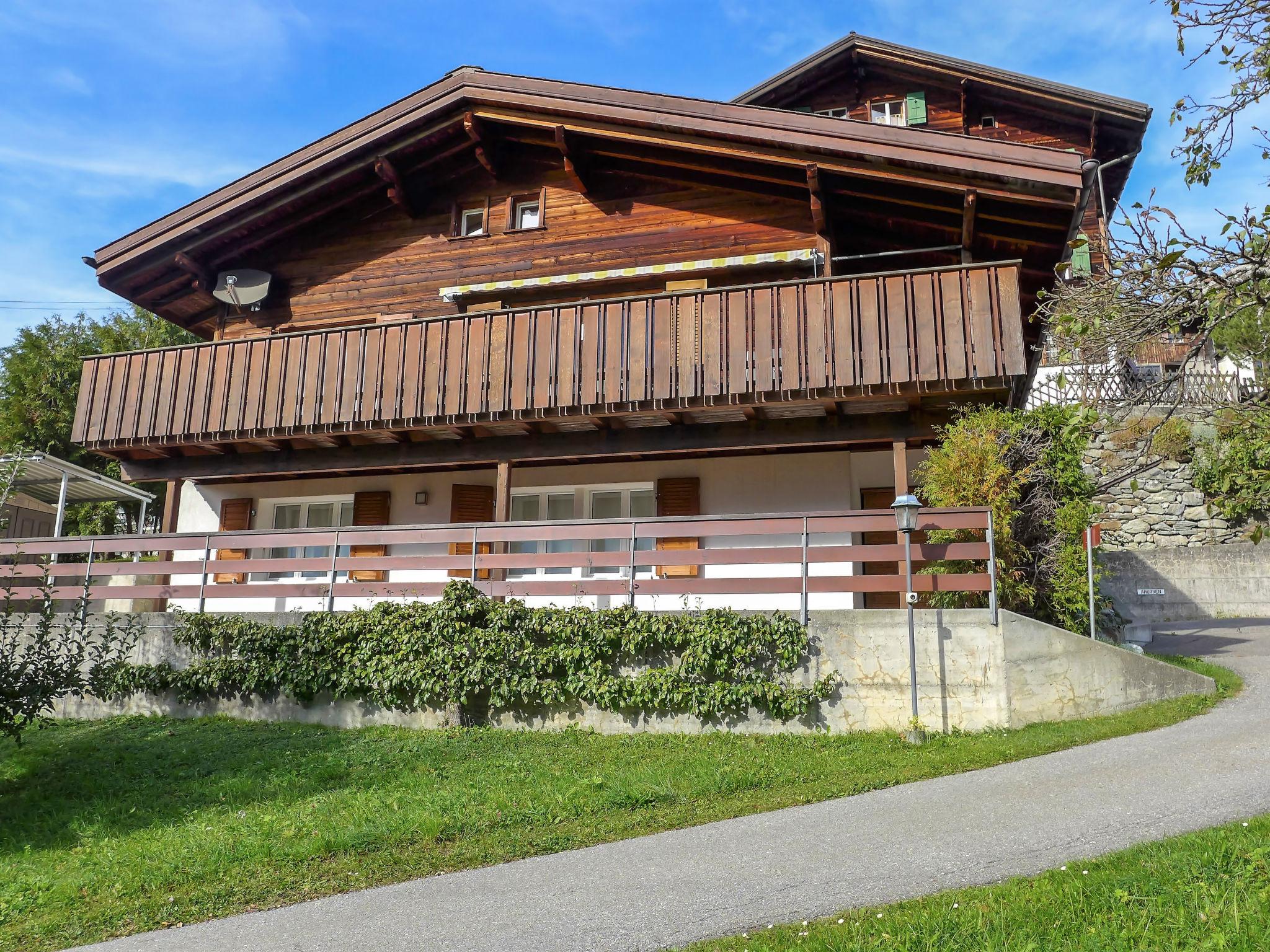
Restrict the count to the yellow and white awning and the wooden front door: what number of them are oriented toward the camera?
2

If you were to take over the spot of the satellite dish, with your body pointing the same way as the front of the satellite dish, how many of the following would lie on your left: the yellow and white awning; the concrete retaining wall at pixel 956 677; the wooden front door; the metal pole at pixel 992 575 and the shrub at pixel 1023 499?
5

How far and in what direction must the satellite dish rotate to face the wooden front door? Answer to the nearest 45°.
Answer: approximately 90° to its left

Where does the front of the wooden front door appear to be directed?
toward the camera

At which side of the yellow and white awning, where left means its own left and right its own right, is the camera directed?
front

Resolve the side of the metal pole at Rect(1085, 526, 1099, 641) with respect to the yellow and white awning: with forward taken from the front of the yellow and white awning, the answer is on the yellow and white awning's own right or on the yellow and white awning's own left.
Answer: on the yellow and white awning's own left

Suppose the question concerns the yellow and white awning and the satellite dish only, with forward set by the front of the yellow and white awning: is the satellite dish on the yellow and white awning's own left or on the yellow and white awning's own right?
on the yellow and white awning's own right

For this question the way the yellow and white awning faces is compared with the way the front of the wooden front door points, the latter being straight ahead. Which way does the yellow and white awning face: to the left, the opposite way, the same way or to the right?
the same way

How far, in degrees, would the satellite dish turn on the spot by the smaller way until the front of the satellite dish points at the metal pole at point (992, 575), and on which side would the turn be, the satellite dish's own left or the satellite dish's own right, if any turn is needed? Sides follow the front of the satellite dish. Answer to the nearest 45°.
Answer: approximately 90° to the satellite dish's own left

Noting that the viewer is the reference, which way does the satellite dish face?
facing the viewer and to the left of the viewer

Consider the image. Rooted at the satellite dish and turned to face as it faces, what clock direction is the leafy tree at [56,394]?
The leafy tree is roughly at 4 o'clock from the satellite dish.

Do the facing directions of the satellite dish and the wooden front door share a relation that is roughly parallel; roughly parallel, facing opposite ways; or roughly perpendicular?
roughly parallel

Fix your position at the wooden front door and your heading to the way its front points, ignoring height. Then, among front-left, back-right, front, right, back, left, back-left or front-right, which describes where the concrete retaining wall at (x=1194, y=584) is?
back-left
